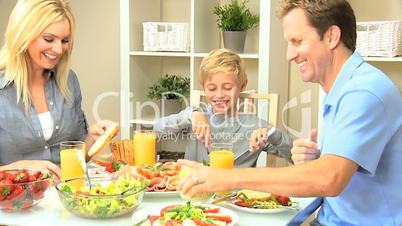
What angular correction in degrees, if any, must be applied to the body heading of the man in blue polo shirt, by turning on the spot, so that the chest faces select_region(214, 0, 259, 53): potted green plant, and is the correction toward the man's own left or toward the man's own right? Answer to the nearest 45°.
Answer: approximately 90° to the man's own right

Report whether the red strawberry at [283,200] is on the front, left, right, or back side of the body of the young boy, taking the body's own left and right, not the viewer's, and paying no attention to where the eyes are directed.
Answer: front

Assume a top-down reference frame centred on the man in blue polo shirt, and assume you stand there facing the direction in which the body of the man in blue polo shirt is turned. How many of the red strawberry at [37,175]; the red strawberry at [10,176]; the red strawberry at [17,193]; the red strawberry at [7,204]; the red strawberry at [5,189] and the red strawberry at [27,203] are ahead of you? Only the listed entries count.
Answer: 6

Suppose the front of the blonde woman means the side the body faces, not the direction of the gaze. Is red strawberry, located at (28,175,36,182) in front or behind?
in front

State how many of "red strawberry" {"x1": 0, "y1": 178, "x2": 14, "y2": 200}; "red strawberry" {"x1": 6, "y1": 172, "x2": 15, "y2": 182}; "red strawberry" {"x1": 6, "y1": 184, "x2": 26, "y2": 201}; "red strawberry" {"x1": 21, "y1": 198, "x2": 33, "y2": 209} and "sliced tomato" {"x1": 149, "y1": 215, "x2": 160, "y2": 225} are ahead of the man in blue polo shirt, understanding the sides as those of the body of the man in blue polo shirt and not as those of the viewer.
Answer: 5

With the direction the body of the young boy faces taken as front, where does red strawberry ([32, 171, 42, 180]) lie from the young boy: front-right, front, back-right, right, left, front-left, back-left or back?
front-right

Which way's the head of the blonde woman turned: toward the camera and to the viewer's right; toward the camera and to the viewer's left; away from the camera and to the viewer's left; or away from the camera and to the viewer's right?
toward the camera and to the viewer's right

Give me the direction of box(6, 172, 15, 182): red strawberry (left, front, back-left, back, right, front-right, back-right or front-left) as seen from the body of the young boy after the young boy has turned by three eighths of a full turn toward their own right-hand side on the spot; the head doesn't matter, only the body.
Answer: left

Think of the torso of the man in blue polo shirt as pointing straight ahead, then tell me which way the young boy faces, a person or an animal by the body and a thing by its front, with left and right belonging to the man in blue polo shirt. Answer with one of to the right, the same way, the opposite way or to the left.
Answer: to the left

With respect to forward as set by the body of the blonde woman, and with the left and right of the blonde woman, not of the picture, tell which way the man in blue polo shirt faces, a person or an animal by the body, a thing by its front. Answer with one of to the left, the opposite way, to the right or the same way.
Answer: the opposite way

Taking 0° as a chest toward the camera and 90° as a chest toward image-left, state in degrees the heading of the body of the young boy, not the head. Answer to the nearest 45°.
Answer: approximately 0°

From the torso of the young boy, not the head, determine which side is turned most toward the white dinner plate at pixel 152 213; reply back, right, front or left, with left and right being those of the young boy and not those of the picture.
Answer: front

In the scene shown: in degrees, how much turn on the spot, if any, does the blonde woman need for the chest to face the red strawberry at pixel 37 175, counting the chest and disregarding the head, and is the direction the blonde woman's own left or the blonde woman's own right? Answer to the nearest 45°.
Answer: approximately 45° to the blonde woman's own right

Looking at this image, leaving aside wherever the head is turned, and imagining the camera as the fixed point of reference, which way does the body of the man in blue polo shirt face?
to the viewer's left

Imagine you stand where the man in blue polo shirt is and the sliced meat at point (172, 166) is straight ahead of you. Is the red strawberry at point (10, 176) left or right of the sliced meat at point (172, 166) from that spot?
left

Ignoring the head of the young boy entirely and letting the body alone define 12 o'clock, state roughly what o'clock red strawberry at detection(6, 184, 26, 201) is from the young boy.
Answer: The red strawberry is roughly at 1 o'clock from the young boy.

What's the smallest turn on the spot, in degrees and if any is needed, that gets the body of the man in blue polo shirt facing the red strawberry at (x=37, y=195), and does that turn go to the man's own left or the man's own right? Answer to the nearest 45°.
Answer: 0° — they already face it

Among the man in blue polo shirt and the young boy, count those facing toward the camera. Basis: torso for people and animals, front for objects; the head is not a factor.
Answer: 1

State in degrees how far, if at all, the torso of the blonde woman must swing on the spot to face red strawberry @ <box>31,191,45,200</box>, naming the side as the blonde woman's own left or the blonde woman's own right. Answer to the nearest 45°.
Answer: approximately 45° to the blonde woman's own right
